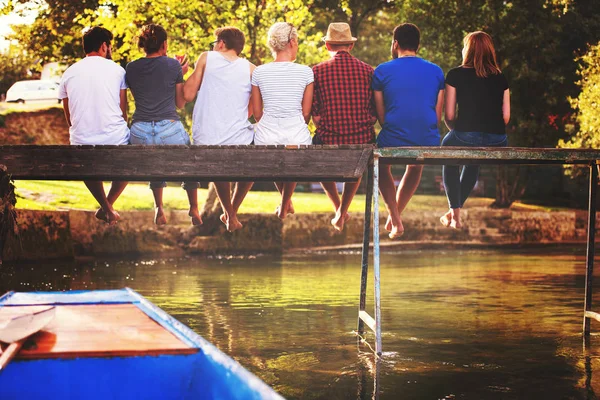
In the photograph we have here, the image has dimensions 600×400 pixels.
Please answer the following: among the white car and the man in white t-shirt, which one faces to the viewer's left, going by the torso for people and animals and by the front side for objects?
the white car

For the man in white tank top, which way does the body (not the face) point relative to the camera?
away from the camera

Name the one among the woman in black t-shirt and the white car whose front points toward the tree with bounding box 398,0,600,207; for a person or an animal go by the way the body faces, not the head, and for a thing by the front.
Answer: the woman in black t-shirt

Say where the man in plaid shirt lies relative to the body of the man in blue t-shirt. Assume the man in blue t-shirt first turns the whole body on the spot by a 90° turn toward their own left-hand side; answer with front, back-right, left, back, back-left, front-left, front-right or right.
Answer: front

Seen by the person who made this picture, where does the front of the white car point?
facing to the left of the viewer

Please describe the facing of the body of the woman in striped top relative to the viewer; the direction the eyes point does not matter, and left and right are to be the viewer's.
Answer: facing away from the viewer

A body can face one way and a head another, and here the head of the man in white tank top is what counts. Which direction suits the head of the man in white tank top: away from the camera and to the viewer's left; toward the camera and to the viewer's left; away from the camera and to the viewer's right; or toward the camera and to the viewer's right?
away from the camera and to the viewer's left

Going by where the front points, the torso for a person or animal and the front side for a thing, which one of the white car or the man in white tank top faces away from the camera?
the man in white tank top

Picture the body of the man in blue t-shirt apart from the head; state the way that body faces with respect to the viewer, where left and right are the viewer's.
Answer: facing away from the viewer

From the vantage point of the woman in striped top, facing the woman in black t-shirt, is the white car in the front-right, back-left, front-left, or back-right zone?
back-left

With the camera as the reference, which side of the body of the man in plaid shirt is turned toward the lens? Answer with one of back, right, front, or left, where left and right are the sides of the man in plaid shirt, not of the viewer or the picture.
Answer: back

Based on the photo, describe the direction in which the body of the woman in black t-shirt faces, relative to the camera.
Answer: away from the camera

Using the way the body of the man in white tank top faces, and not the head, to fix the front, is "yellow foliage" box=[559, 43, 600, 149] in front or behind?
in front

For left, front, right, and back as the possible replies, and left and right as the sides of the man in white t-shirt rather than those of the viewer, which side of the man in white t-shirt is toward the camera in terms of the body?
back

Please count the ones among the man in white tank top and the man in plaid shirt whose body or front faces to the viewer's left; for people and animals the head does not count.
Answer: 0

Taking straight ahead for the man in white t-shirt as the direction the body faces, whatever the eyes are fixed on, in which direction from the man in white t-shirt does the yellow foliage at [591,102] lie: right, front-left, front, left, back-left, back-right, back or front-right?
front-right
